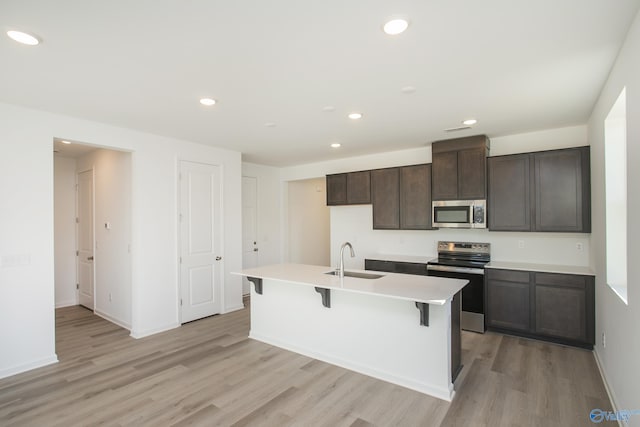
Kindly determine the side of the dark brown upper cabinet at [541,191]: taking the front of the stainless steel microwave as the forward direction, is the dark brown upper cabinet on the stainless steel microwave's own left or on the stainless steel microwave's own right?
on the stainless steel microwave's own left

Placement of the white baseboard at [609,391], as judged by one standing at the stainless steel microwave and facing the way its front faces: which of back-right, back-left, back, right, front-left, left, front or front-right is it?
front-left

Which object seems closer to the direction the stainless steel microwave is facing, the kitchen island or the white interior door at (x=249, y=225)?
the kitchen island

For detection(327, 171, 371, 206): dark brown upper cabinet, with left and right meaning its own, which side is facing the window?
left

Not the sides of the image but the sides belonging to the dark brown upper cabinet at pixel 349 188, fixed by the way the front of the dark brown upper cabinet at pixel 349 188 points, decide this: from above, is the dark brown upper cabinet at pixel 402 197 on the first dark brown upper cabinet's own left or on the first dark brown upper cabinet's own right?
on the first dark brown upper cabinet's own left

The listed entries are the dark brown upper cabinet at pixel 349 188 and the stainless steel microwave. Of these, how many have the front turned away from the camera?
0

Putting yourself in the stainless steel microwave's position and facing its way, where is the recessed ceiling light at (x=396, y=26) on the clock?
The recessed ceiling light is roughly at 12 o'clock from the stainless steel microwave.

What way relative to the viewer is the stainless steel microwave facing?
toward the camera

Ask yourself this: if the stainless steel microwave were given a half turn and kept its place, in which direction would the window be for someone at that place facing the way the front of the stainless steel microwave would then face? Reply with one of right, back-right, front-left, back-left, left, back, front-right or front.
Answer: back-right

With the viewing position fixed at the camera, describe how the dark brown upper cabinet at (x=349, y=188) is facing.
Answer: facing the viewer and to the left of the viewer

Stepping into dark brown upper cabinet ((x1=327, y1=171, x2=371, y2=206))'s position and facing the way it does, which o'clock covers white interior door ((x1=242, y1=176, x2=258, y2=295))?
The white interior door is roughly at 2 o'clock from the dark brown upper cabinet.

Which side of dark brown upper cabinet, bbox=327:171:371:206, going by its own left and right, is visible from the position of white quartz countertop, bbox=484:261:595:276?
left

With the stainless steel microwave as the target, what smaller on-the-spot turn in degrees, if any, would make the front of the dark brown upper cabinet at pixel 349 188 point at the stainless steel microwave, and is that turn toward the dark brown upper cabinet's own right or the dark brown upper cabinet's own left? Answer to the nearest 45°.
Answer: approximately 90° to the dark brown upper cabinet's own left

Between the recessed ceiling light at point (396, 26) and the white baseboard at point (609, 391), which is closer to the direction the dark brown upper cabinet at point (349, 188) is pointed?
the recessed ceiling light

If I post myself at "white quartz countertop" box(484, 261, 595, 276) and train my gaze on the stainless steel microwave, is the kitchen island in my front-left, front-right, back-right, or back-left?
front-left

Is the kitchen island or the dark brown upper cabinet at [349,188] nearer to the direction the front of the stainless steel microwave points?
the kitchen island

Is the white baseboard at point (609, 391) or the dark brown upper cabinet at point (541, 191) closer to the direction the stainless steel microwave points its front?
the white baseboard
